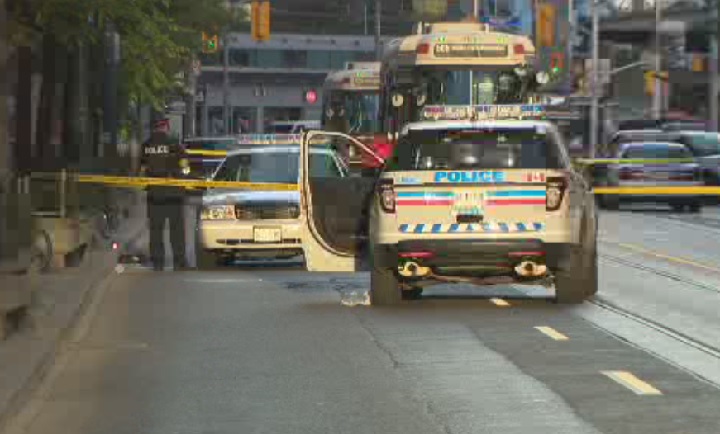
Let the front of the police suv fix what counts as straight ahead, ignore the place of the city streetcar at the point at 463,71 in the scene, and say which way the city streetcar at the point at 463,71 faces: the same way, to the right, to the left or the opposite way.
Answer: the opposite way

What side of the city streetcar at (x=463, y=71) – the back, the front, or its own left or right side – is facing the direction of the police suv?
front

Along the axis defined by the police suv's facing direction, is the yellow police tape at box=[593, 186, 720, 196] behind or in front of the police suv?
in front

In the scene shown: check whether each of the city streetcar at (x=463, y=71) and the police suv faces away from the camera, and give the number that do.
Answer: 1

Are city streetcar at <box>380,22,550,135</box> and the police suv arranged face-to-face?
yes

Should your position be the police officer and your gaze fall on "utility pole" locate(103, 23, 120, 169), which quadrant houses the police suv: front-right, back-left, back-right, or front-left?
back-right

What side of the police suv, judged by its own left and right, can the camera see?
back

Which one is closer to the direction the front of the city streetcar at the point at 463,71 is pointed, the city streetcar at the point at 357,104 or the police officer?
the police officer

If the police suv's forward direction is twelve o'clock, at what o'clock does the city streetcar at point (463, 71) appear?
The city streetcar is roughly at 12 o'clock from the police suv.

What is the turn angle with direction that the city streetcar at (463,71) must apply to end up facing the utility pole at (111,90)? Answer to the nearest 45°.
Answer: approximately 90° to its right
